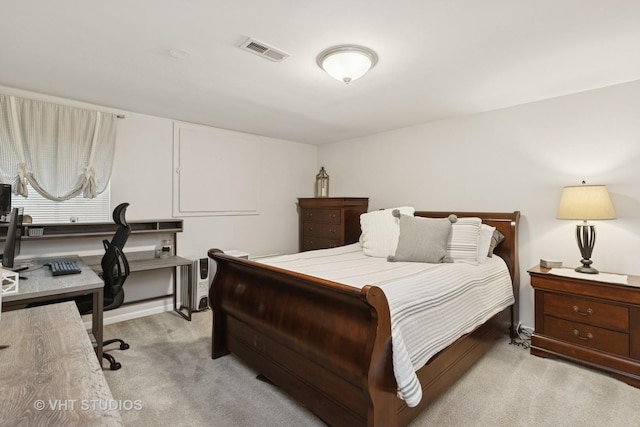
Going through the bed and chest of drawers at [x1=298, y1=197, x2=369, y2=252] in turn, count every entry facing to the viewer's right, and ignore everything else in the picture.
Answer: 0

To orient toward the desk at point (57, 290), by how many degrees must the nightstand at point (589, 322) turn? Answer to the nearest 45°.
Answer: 0° — it already faces it

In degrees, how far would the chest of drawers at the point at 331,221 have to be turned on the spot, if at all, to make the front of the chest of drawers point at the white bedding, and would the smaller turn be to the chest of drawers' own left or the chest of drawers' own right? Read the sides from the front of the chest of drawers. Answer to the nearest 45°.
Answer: approximately 45° to the chest of drawers' own left

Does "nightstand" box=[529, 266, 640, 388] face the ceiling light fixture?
no

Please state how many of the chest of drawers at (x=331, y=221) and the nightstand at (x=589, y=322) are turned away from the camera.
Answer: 0

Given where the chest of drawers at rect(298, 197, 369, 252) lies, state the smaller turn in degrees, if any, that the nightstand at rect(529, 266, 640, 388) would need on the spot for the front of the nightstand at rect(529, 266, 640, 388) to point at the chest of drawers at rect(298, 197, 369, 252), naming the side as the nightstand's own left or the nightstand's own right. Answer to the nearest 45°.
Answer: approximately 45° to the nightstand's own right

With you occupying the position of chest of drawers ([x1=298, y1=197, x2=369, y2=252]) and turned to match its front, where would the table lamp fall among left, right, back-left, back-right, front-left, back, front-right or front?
left

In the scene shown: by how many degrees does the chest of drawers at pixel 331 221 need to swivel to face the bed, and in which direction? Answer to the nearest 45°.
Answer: approximately 45° to its left

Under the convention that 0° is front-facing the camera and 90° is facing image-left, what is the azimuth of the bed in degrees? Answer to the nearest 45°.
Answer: approximately 45°

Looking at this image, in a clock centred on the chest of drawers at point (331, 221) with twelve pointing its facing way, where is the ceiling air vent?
The ceiling air vent is roughly at 11 o'clock from the chest of drawers.
